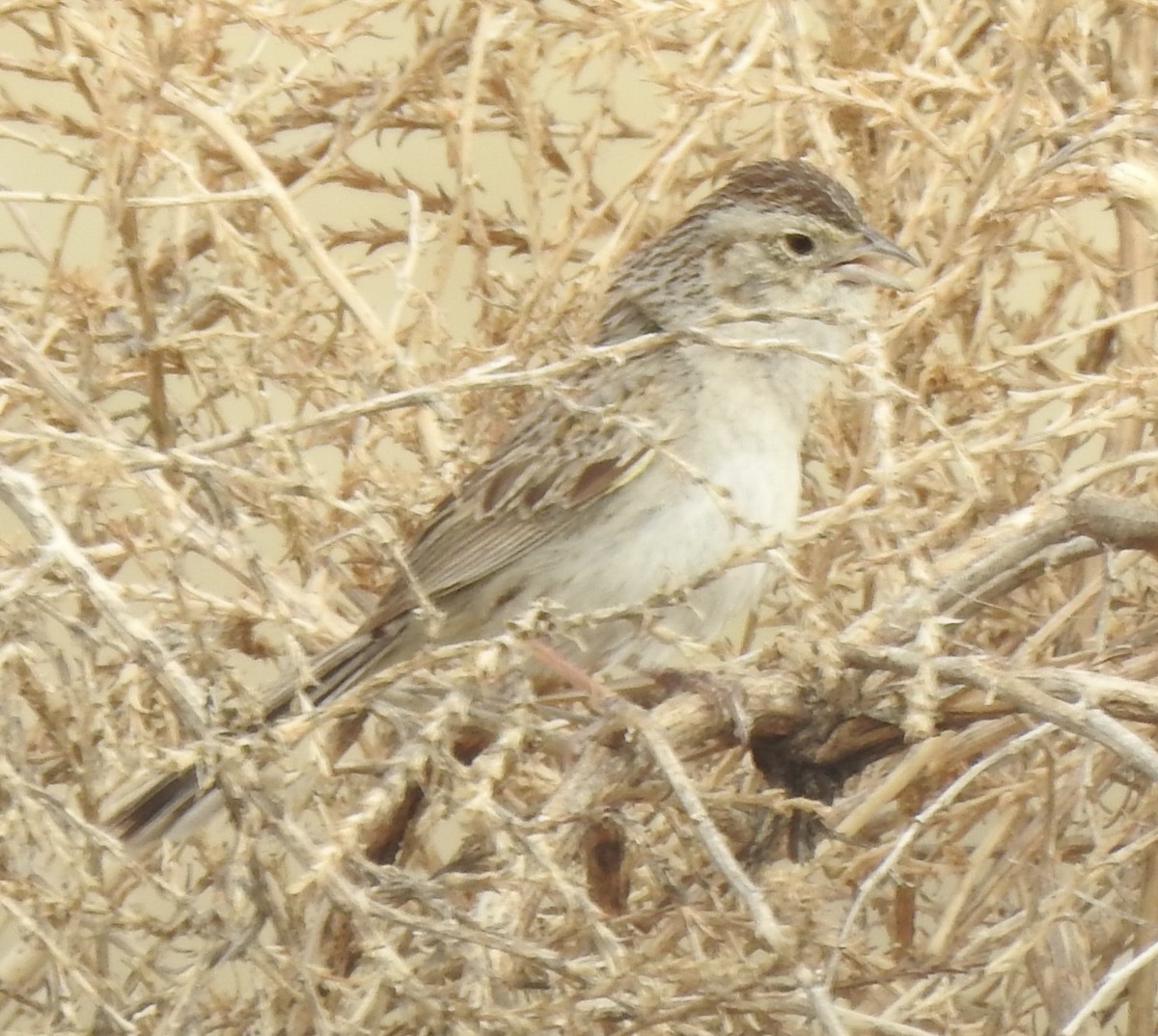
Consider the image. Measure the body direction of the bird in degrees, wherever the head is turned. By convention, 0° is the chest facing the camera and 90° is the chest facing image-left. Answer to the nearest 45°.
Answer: approximately 270°
